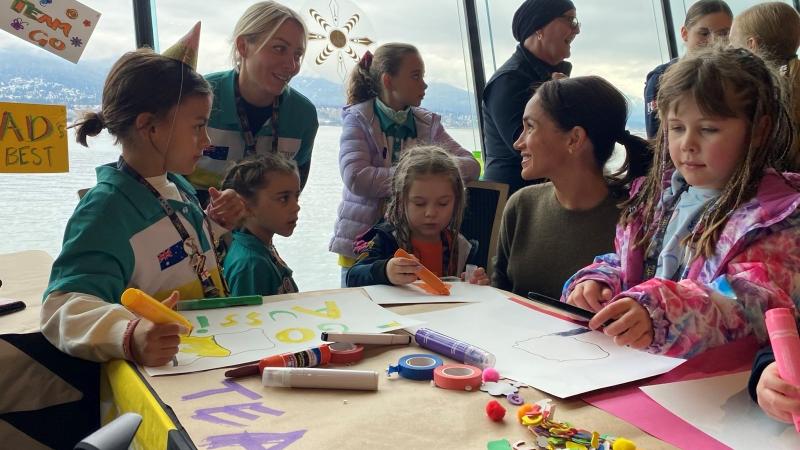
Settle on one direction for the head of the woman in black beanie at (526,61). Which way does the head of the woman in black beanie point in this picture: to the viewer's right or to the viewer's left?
to the viewer's right

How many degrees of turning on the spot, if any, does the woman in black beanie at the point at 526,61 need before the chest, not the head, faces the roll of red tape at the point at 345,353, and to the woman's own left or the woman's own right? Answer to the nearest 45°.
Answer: approximately 90° to the woman's own right

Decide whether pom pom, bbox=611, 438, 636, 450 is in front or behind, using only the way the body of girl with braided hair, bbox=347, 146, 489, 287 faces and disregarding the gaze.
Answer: in front

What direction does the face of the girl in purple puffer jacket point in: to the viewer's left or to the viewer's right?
to the viewer's right

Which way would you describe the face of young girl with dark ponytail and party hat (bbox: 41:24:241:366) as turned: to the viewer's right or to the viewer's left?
to the viewer's right

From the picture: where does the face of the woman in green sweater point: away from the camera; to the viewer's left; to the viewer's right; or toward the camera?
to the viewer's left

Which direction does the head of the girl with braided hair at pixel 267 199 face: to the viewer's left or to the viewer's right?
to the viewer's right

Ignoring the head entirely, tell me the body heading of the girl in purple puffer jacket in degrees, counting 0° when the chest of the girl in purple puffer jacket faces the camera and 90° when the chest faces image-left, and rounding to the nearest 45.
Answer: approximately 315°

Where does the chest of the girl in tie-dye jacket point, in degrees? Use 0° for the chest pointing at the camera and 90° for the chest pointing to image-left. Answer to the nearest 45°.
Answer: approximately 45°

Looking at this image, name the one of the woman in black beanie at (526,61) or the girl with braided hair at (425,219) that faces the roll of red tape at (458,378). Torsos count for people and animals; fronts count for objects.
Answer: the girl with braided hair
